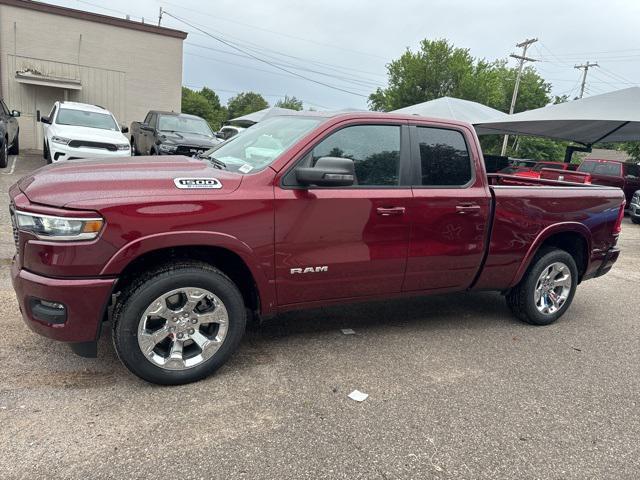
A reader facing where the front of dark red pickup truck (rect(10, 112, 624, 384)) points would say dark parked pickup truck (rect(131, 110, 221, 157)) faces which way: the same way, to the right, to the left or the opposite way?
to the left

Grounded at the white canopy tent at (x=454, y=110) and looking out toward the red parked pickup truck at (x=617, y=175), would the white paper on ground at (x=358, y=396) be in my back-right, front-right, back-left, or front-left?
front-right

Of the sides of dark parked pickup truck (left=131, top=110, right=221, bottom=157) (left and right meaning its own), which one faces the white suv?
right

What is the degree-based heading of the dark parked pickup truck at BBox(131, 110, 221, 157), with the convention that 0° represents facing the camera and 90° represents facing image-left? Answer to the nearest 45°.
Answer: approximately 315°

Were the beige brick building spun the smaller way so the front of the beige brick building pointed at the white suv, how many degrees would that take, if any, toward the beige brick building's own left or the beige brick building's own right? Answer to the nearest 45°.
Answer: approximately 45° to the beige brick building's own right

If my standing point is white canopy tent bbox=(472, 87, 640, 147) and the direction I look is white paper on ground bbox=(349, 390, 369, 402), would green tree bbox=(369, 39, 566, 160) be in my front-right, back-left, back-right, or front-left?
back-right

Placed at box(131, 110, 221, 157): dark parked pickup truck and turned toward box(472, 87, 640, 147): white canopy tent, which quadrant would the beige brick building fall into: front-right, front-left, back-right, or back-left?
back-left

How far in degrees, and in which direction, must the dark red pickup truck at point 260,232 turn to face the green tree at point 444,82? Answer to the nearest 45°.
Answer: approximately 135° to its right

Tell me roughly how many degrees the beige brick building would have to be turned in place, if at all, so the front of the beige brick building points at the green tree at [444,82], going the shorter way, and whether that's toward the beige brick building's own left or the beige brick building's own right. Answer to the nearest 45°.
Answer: approximately 90° to the beige brick building's own left

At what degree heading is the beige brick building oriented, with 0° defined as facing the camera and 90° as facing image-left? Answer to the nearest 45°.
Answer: approximately 315°

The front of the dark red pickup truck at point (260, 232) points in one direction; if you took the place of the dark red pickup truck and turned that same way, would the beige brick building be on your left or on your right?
on your right

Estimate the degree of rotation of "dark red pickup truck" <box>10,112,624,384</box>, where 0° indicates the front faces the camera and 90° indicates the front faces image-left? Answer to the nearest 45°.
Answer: approximately 45°
